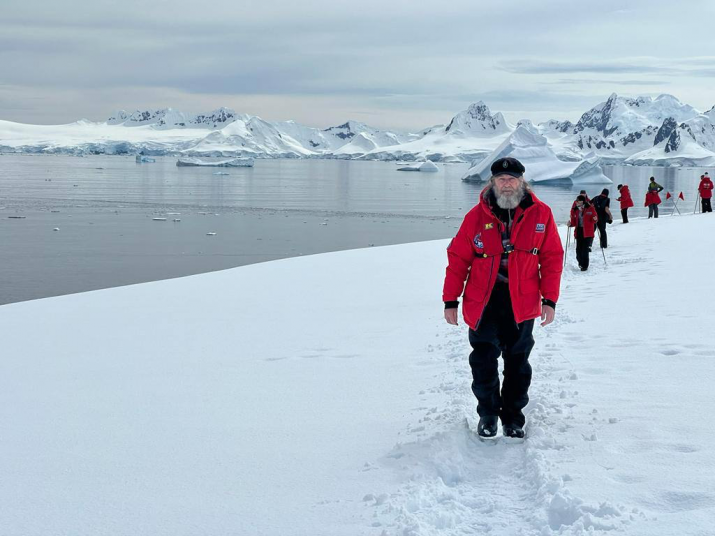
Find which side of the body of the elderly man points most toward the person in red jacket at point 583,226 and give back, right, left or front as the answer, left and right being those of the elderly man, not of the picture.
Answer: back

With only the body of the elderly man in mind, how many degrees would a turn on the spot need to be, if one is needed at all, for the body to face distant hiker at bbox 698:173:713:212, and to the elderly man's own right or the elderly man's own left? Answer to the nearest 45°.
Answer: approximately 180°

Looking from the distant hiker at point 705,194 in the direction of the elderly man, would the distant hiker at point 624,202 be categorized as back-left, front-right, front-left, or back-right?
front-right

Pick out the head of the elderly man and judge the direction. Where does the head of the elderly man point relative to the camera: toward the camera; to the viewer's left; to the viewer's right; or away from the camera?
toward the camera

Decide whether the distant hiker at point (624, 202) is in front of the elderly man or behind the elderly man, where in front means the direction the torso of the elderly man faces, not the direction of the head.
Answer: behind

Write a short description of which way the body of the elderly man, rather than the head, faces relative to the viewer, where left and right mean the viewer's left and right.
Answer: facing the viewer
